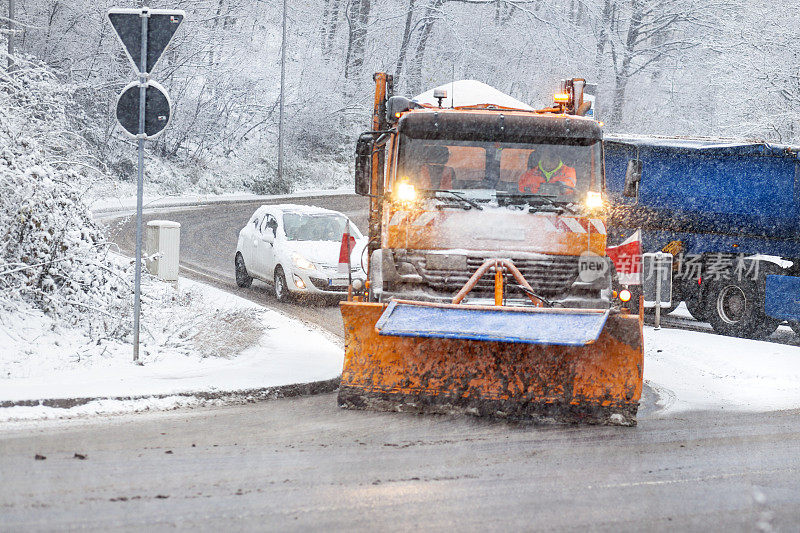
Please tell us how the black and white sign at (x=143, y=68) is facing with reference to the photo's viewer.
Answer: facing away from the viewer

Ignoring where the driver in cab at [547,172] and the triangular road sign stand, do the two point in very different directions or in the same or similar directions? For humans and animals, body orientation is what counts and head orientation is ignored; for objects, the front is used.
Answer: very different directions

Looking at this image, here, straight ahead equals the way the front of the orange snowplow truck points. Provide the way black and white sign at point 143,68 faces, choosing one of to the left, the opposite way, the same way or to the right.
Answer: the opposite way

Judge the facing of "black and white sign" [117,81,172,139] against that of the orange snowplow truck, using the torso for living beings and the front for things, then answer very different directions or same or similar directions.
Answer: very different directions

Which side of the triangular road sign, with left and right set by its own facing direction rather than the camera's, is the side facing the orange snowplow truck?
right

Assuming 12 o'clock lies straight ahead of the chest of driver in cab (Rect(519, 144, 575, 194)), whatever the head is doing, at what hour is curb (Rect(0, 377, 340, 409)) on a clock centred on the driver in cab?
The curb is roughly at 2 o'clock from the driver in cab.

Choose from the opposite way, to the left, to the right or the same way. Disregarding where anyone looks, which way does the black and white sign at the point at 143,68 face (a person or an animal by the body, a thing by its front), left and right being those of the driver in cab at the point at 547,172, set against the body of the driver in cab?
the opposite way

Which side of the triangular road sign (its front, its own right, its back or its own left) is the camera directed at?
back

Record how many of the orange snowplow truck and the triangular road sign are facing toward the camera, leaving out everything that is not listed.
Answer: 1

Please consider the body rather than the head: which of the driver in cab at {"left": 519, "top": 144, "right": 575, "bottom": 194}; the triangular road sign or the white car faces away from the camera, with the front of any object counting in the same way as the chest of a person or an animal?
the triangular road sign

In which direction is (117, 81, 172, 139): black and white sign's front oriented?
away from the camera
